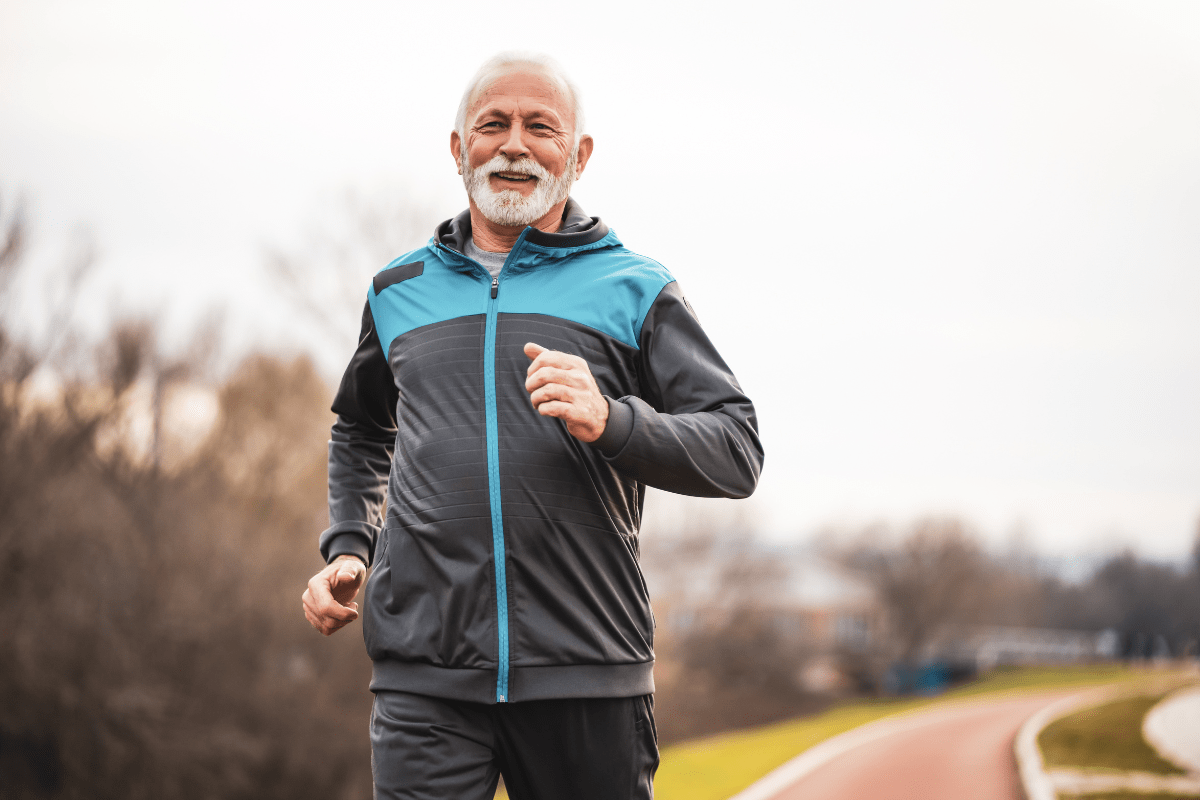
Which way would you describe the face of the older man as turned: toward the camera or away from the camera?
toward the camera

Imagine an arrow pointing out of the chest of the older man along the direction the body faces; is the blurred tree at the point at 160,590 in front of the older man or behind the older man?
behind

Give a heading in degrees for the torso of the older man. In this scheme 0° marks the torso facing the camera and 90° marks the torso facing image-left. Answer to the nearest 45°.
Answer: approximately 0°
